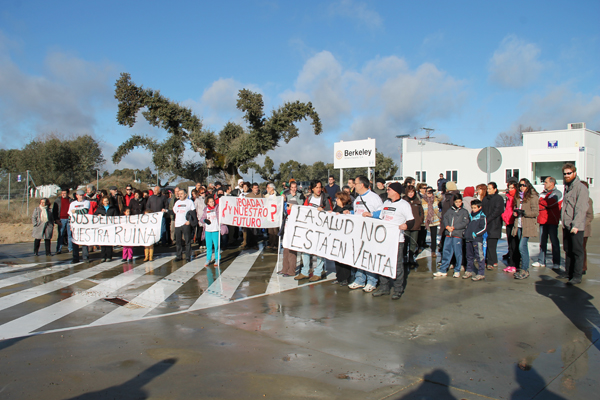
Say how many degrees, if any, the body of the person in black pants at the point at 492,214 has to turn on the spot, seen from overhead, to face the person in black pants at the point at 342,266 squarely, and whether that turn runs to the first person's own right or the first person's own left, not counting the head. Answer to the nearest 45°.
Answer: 0° — they already face them

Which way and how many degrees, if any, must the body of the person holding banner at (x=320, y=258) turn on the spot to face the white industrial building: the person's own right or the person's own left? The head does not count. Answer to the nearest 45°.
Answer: approximately 180°

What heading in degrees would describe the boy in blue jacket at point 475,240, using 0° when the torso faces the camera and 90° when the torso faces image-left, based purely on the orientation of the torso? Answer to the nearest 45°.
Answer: approximately 45°

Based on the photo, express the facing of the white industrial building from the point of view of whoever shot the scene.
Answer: facing the viewer

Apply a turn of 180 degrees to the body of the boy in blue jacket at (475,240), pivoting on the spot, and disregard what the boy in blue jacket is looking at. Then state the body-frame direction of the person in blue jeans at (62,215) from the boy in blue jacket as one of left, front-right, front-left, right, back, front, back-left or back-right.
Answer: back-left

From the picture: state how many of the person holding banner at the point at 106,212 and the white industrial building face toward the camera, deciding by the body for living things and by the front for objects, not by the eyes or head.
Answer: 2

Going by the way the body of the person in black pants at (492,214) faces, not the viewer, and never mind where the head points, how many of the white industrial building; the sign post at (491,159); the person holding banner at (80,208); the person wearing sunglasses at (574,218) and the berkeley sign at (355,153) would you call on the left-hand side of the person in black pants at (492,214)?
1

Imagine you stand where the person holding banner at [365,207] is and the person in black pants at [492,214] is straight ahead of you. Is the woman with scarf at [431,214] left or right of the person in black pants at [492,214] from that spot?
left

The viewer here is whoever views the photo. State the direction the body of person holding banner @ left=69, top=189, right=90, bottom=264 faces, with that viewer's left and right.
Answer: facing the viewer

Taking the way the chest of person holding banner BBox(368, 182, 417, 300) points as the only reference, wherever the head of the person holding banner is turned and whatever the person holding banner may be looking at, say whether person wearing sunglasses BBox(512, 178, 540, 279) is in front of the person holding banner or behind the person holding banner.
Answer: behind

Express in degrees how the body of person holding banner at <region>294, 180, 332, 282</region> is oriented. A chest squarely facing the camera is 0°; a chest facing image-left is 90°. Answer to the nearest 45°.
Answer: approximately 45°
